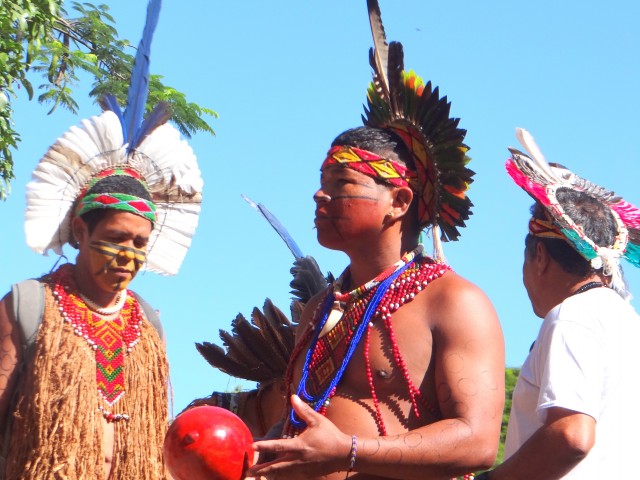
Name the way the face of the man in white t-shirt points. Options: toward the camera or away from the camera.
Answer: away from the camera

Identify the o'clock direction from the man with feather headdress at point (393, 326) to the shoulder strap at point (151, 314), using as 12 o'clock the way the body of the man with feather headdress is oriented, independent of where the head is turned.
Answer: The shoulder strap is roughly at 3 o'clock from the man with feather headdress.

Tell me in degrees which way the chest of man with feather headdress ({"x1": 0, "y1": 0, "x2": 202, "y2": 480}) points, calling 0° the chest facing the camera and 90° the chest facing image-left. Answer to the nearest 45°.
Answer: approximately 315°

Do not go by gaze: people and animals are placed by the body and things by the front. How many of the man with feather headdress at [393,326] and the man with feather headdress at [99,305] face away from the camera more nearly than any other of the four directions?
0

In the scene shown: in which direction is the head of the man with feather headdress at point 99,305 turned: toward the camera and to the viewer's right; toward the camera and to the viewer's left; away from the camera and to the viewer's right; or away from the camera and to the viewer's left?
toward the camera and to the viewer's right

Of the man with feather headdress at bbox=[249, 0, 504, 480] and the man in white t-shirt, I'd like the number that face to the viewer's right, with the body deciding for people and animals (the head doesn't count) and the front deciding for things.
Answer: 0

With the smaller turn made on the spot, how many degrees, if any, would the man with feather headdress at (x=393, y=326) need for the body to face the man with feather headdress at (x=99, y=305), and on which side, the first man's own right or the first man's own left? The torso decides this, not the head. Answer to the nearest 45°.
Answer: approximately 90° to the first man's own right

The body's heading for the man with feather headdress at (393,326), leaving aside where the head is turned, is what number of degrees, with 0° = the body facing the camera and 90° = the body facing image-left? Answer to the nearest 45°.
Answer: approximately 45°

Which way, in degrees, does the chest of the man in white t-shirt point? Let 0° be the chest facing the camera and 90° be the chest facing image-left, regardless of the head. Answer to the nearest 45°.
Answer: approximately 135°

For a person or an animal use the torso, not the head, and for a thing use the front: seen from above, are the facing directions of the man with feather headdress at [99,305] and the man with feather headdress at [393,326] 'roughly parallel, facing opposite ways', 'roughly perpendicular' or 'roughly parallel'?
roughly perpendicular
